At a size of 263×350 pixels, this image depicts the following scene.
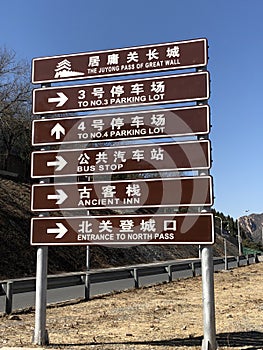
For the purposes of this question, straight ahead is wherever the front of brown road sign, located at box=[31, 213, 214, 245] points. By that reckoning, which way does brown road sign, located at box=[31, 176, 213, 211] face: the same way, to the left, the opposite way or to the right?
the same way

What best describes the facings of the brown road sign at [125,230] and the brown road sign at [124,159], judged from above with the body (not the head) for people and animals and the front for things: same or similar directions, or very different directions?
same or similar directions

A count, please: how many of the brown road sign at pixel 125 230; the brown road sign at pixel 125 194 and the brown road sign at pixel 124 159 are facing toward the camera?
3

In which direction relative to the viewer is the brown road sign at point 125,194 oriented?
toward the camera

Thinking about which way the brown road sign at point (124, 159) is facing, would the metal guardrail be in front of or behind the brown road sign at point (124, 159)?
behind

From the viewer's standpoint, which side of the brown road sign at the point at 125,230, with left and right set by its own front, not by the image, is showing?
front

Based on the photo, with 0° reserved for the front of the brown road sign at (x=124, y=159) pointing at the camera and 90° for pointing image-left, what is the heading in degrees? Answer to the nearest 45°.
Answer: approximately 0°

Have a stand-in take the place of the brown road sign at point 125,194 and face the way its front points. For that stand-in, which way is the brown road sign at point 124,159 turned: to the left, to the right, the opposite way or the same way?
the same way
